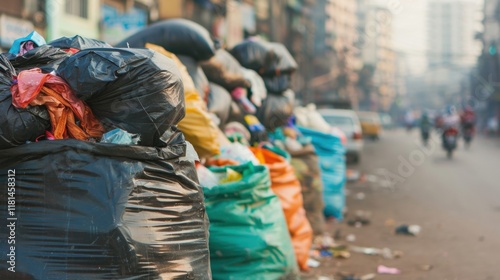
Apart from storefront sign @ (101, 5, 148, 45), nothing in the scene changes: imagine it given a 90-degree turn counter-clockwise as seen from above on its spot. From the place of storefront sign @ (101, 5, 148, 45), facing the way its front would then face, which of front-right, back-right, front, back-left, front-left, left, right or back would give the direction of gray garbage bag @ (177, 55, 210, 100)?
back-right

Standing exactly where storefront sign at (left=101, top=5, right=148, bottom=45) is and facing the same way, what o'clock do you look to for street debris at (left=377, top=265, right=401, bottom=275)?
The street debris is roughly at 1 o'clock from the storefront sign.

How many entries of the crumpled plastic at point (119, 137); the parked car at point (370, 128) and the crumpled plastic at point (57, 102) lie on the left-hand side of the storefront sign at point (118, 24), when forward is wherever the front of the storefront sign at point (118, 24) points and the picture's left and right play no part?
1

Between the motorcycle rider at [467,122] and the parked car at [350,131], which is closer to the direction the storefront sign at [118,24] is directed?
the parked car

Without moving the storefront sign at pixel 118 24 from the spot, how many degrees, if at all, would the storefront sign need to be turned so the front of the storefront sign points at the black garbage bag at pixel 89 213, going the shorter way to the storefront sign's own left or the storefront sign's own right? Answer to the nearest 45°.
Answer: approximately 45° to the storefront sign's own right

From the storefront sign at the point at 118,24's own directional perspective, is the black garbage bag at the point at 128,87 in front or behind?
in front

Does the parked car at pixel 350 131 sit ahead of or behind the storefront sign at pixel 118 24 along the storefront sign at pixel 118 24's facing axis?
ahead

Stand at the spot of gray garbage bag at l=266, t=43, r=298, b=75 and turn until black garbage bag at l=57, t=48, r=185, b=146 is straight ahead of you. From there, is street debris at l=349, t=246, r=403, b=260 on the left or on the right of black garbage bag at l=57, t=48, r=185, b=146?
left
